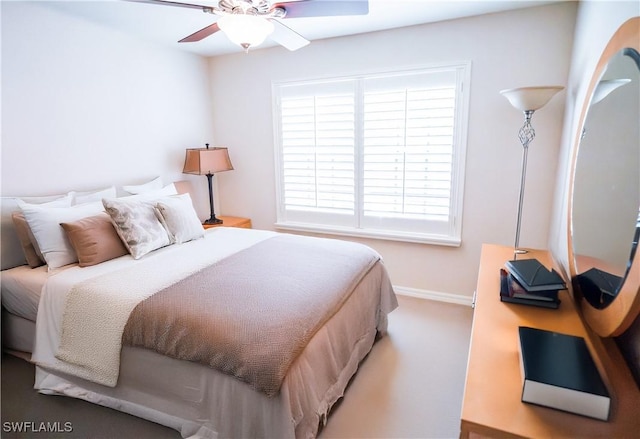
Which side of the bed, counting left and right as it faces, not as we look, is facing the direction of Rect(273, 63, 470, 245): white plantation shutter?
left

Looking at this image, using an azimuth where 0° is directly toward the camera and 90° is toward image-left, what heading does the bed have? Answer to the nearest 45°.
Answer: approximately 315°

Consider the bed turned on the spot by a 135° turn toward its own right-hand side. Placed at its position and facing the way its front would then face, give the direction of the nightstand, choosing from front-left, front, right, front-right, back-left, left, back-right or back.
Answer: right

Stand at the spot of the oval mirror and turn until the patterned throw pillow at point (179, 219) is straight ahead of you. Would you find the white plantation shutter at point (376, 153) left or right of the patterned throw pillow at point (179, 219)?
right

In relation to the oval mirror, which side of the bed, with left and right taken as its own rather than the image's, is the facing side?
front
